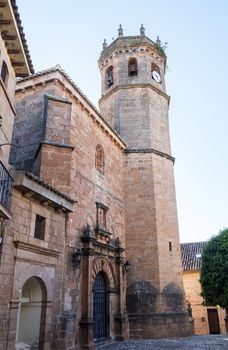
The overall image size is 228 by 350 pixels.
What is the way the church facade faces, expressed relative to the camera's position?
facing the viewer and to the right of the viewer

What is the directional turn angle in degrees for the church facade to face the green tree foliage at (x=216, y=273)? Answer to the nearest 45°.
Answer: approximately 90° to its left
